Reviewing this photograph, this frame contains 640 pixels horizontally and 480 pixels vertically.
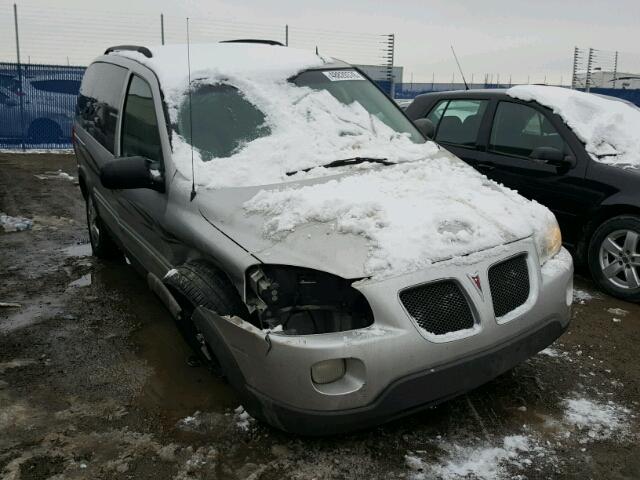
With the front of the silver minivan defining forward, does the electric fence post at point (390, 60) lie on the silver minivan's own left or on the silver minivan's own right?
on the silver minivan's own left

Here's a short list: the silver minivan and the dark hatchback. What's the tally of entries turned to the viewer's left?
0

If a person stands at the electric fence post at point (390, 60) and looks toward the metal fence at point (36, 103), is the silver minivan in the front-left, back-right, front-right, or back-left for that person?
front-left

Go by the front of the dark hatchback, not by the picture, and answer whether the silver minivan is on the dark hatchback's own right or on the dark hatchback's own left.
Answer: on the dark hatchback's own right

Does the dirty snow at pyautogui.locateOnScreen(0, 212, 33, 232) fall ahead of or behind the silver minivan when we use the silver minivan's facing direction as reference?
behind

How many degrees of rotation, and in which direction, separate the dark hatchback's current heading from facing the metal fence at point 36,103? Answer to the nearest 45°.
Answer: approximately 180°

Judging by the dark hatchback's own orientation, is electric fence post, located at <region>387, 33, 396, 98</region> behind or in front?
behind

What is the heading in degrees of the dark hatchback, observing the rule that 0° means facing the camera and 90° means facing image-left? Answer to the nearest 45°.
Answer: approximately 315°

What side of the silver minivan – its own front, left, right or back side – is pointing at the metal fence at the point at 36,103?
back

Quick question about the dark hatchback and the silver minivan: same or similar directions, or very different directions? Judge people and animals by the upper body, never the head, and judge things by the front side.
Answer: same or similar directions
